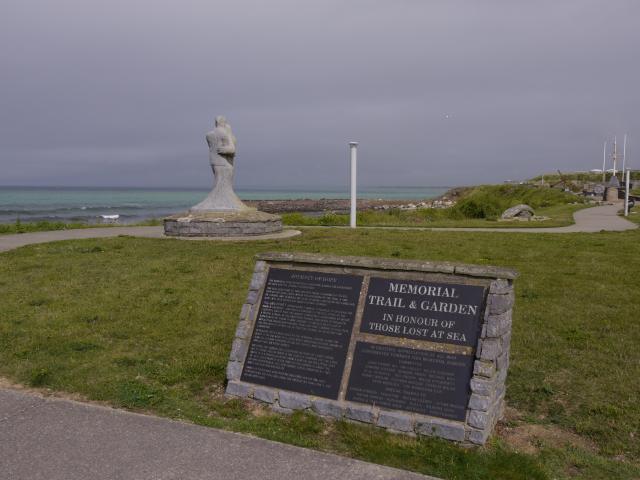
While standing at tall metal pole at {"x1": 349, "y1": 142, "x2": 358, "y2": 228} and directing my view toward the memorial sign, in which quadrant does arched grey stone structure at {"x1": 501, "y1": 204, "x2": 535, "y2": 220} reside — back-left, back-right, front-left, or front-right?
back-left

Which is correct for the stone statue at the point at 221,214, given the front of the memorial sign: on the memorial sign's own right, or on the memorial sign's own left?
on the memorial sign's own right

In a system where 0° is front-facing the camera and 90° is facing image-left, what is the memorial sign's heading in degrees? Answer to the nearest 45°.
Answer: approximately 45°

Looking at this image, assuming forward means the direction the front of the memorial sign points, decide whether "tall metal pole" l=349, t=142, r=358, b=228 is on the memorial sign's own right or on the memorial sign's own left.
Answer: on the memorial sign's own right
